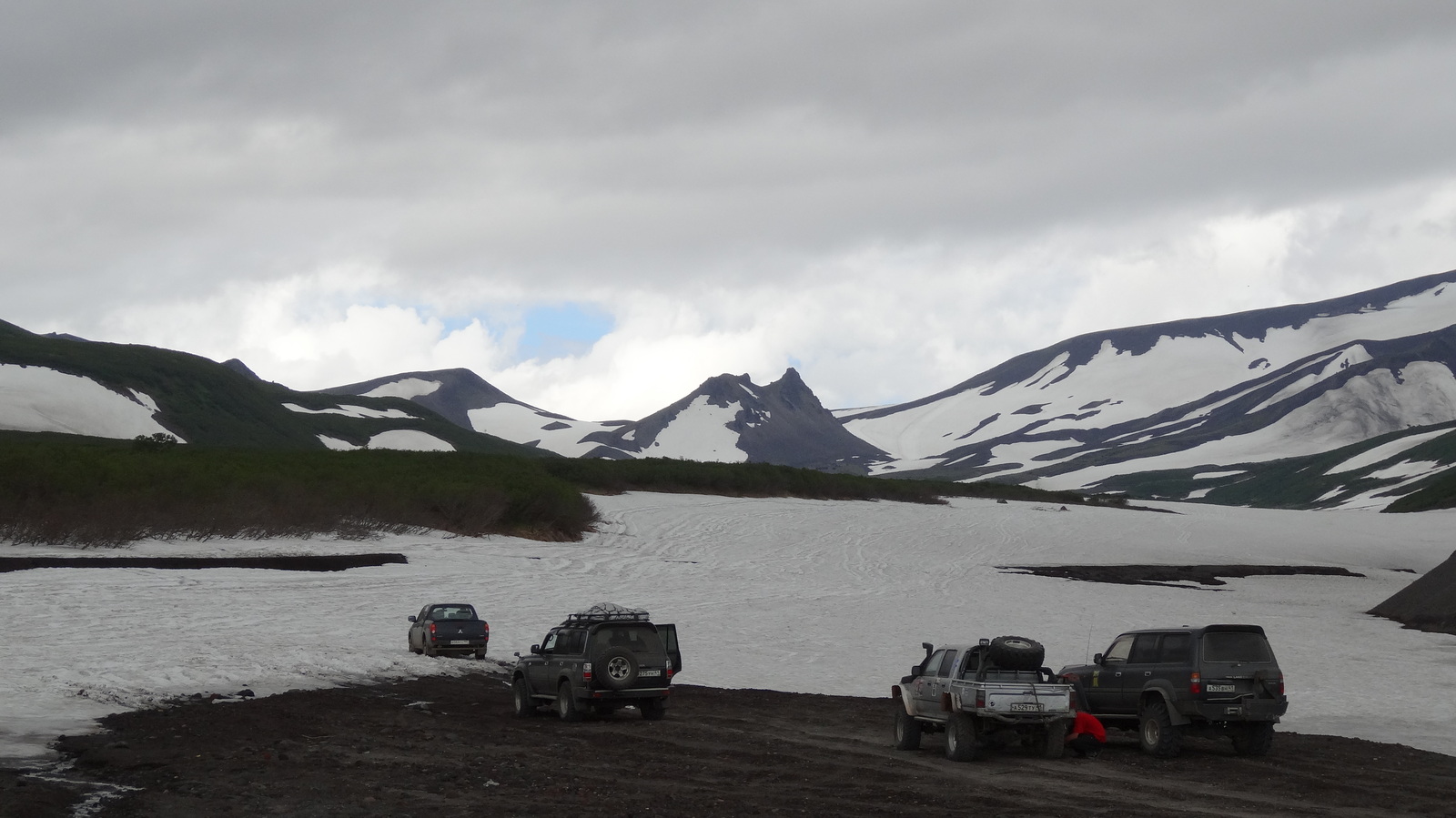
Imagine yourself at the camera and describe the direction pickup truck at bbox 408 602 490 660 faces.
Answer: facing away from the viewer

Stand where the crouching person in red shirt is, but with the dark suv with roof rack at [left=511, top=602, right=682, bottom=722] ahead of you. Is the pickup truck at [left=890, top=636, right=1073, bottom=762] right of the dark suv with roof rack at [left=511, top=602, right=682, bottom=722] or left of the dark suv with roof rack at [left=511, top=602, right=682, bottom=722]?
left

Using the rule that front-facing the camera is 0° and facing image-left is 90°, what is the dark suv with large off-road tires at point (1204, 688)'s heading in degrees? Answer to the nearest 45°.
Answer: approximately 135°

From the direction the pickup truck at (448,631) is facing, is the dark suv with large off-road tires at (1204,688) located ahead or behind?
behind

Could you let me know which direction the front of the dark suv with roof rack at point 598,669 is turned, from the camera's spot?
facing away from the viewer and to the left of the viewer

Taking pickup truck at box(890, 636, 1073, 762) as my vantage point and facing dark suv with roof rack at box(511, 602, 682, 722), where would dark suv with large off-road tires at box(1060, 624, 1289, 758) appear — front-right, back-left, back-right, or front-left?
back-right

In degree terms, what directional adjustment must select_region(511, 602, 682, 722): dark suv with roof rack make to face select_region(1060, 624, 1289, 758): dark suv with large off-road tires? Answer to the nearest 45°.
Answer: approximately 135° to its right

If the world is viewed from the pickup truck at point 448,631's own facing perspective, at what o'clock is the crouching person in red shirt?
The crouching person in red shirt is roughly at 5 o'clock from the pickup truck.

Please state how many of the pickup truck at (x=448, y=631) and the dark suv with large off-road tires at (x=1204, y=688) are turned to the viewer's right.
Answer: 0

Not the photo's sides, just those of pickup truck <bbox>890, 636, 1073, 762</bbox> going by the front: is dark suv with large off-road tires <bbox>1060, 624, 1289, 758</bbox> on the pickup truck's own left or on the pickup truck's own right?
on the pickup truck's own right

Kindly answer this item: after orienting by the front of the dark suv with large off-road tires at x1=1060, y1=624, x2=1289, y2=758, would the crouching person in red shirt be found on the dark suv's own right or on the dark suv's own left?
on the dark suv's own left

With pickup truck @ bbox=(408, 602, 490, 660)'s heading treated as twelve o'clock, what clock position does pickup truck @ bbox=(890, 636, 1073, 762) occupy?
pickup truck @ bbox=(890, 636, 1073, 762) is roughly at 5 o'clock from pickup truck @ bbox=(408, 602, 490, 660).

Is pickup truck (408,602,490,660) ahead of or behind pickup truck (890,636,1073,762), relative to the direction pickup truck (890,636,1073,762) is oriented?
ahead
